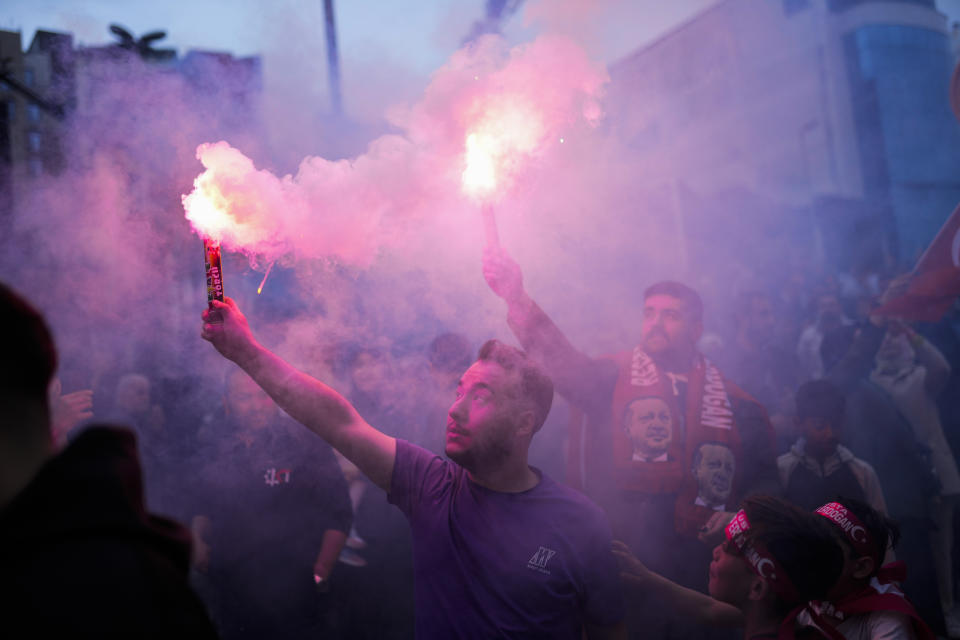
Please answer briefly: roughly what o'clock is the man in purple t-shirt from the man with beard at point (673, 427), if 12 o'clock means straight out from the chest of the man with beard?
The man in purple t-shirt is roughly at 1 o'clock from the man with beard.

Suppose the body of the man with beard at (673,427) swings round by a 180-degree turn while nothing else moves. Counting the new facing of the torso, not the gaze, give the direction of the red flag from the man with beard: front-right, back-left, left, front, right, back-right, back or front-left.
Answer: front-right

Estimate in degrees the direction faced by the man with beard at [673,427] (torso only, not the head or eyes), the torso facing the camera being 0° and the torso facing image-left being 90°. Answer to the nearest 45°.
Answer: approximately 0°

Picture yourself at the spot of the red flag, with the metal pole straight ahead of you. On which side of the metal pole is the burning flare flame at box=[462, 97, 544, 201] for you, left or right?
left
